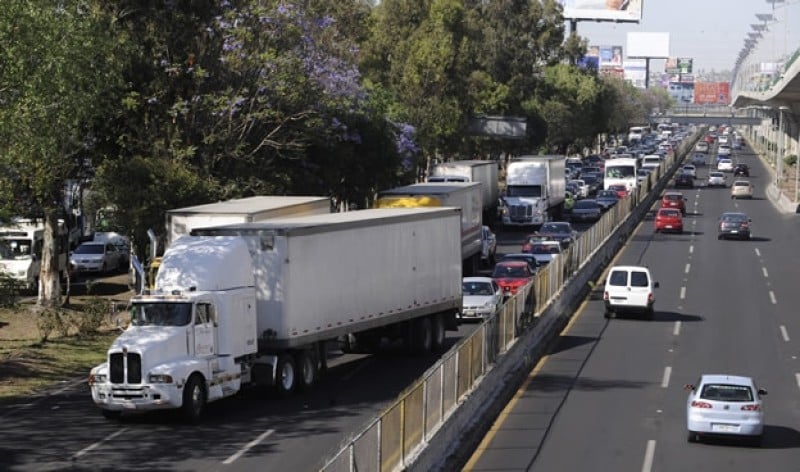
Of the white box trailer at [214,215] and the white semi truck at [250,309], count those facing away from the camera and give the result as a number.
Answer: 0

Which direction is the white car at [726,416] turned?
away from the camera

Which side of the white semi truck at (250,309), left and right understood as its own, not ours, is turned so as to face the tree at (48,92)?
right

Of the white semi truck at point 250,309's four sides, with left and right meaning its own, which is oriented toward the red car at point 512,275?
back

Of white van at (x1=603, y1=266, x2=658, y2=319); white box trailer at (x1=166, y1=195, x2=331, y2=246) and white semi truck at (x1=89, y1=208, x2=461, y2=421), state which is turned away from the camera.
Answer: the white van

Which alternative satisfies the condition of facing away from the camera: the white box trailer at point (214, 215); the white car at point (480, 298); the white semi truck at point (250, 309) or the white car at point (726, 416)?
the white car at point (726, 416)

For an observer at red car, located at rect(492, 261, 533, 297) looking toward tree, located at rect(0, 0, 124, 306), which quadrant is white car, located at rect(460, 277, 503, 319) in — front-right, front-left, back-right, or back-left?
front-left

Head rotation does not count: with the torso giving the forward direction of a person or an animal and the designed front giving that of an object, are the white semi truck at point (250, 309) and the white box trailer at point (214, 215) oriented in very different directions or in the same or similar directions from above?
same or similar directions

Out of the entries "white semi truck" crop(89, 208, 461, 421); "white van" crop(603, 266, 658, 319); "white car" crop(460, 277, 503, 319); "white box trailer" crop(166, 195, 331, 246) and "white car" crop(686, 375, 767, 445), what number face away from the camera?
2

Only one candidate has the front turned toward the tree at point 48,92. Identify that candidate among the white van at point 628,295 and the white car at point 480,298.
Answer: the white car

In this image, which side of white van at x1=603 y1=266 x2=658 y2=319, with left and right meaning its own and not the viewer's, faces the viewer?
back

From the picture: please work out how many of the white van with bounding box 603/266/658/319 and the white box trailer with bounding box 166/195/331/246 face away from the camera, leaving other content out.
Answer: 1

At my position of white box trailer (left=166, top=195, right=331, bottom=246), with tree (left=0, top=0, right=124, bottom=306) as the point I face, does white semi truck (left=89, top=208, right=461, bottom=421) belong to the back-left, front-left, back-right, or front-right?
back-left

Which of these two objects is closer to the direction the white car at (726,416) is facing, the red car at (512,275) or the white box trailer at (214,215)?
the red car
